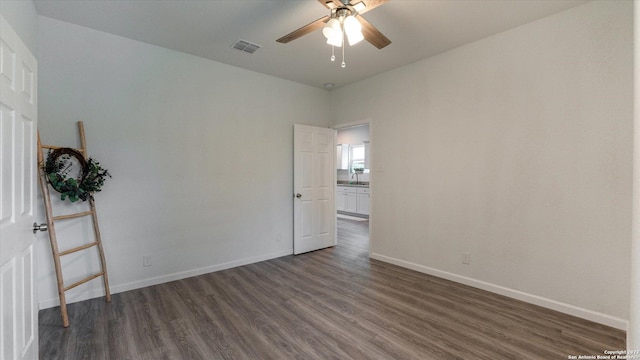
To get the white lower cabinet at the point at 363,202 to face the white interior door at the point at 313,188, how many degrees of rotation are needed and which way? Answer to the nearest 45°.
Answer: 0° — it already faces it

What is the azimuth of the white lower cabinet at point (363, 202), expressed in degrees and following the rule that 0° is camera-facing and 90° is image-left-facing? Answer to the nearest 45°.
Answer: approximately 0°

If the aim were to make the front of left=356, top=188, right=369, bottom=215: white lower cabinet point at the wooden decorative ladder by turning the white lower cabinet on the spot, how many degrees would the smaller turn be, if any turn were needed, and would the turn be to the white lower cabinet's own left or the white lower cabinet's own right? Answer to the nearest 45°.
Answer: approximately 45° to the white lower cabinet's own right

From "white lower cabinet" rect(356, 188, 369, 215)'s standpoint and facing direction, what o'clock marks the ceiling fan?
The ceiling fan is roughly at 12 o'clock from the white lower cabinet.

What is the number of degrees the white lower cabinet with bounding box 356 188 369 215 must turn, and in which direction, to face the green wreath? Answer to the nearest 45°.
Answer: approximately 45° to its right
